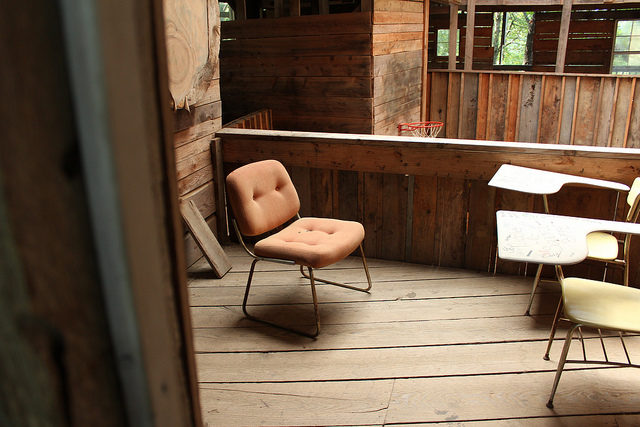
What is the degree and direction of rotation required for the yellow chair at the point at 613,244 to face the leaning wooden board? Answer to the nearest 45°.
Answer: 0° — it already faces it

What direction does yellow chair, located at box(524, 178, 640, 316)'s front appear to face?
to the viewer's left

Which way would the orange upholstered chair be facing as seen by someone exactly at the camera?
facing the viewer and to the right of the viewer

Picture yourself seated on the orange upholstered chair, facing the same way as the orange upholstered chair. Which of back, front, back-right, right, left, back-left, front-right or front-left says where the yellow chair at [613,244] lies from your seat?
front-left

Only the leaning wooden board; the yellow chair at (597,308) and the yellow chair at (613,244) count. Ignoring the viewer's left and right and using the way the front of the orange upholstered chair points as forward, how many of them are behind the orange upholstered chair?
1

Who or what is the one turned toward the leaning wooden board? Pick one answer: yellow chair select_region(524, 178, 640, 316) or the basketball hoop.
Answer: the yellow chair

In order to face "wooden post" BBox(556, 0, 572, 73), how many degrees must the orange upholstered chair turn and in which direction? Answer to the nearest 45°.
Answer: approximately 90° to its left

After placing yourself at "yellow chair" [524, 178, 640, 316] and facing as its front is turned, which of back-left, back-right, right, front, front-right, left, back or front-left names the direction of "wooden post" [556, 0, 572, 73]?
right

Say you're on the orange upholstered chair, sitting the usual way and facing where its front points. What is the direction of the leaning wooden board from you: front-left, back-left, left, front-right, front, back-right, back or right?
back

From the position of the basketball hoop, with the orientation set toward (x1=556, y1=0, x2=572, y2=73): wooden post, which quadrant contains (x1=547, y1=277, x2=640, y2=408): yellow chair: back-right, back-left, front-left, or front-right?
back-right
